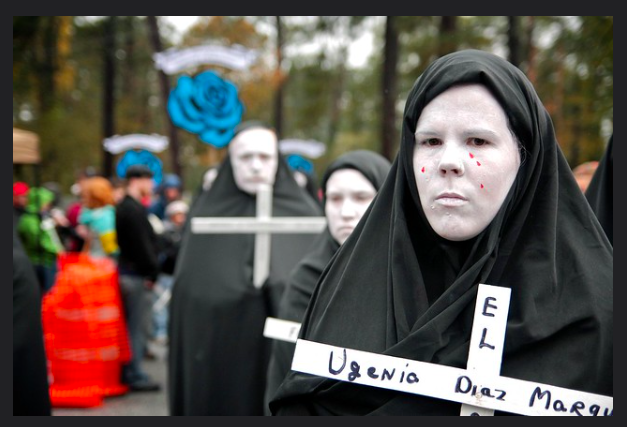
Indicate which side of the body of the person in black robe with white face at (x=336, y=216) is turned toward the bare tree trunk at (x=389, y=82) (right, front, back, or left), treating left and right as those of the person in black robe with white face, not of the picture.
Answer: back

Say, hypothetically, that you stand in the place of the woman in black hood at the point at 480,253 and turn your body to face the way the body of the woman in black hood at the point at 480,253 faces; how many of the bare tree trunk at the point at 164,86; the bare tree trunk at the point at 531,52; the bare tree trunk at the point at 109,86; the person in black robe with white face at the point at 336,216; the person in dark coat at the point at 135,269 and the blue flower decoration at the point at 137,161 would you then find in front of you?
0

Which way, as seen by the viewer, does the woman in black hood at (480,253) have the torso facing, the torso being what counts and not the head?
toward the camera

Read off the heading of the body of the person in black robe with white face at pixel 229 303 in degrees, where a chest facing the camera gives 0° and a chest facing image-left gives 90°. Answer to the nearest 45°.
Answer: approximately 0°

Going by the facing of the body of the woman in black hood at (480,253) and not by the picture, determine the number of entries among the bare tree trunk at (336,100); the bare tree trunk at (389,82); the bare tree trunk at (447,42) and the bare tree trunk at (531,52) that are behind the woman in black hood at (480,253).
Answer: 4

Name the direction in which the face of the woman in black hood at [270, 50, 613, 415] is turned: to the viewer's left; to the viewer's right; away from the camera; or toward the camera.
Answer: toward the camera

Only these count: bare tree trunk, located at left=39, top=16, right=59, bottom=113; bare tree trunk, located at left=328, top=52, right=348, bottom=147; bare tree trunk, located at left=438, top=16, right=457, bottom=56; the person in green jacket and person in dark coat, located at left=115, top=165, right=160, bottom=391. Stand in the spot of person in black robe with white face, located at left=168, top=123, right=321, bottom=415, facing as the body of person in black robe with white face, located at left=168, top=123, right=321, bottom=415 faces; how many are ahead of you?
0

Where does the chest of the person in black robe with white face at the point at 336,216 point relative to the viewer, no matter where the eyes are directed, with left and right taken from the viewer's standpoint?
facing the viewer

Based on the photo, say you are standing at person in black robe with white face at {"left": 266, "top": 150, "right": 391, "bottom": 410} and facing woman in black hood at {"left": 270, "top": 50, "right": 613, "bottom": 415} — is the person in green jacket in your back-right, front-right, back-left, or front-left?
back-right

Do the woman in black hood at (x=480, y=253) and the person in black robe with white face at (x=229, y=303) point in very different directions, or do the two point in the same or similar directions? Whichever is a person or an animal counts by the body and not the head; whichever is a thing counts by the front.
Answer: same or similar directions

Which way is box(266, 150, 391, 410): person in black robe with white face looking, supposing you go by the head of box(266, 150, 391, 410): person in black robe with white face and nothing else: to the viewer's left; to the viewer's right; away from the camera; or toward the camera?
toward the camera

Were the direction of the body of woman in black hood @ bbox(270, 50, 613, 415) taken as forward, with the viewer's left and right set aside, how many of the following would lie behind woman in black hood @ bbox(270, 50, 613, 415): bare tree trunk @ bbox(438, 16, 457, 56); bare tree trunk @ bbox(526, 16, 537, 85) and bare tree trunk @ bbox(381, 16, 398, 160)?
3
